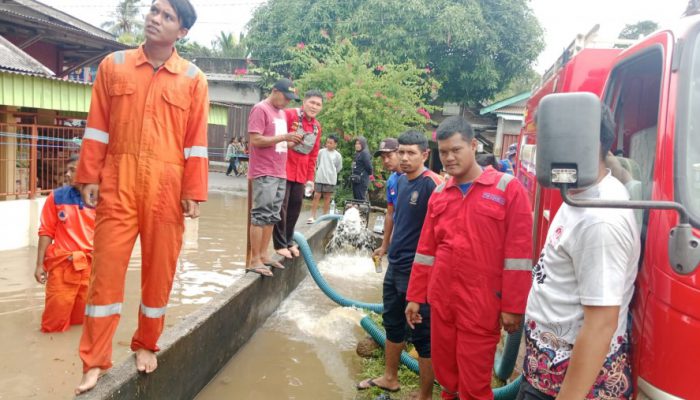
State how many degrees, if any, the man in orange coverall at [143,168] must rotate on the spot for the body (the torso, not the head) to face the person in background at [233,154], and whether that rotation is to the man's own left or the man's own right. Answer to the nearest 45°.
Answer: approximately 180°

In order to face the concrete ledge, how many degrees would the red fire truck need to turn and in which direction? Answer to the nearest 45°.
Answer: approximately 135° to its right
